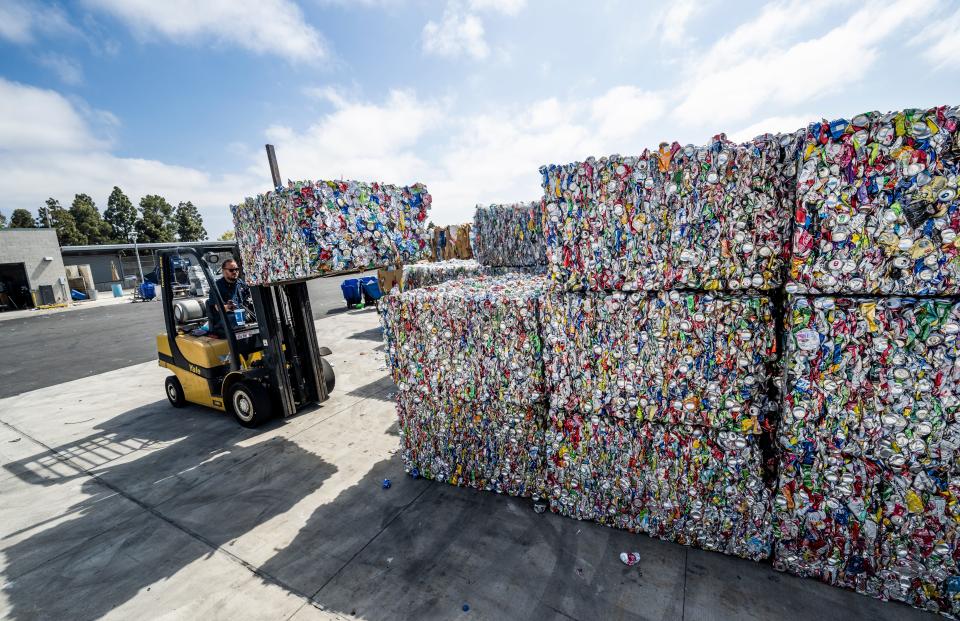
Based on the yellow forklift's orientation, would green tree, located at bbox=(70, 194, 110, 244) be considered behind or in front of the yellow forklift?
behind

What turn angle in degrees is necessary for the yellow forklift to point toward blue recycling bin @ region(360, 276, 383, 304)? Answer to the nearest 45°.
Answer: approximately 90° to its left

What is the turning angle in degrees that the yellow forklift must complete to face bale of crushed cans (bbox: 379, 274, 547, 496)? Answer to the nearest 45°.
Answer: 0° — it already faces it

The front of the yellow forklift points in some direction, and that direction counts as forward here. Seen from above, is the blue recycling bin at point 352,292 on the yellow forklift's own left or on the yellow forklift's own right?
on the yellow forklift's own left

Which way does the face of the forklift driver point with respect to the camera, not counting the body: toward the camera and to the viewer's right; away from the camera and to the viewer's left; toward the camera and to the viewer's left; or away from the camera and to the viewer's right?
toward the camera and to the viewer's right

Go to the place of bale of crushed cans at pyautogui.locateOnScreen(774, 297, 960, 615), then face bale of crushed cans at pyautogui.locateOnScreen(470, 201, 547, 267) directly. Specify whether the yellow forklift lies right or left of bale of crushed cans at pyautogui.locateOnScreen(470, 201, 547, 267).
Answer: left

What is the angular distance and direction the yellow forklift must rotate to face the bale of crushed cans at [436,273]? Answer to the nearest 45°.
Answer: approximately 90° to its left

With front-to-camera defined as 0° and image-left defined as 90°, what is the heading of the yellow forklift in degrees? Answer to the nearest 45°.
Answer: approximately 315°

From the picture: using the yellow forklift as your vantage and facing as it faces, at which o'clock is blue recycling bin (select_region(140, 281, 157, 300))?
The blue recycling bin is roughly at 7 o'clock from the yellow forklift.

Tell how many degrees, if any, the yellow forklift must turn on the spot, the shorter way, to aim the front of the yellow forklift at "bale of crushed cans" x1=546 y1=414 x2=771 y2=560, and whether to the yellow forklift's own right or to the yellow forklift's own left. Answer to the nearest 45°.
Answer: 0° — it already faces it

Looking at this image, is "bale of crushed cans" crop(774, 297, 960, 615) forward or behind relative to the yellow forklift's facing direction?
forward

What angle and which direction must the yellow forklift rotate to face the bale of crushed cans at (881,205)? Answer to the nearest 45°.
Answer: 0° — it already faces it
